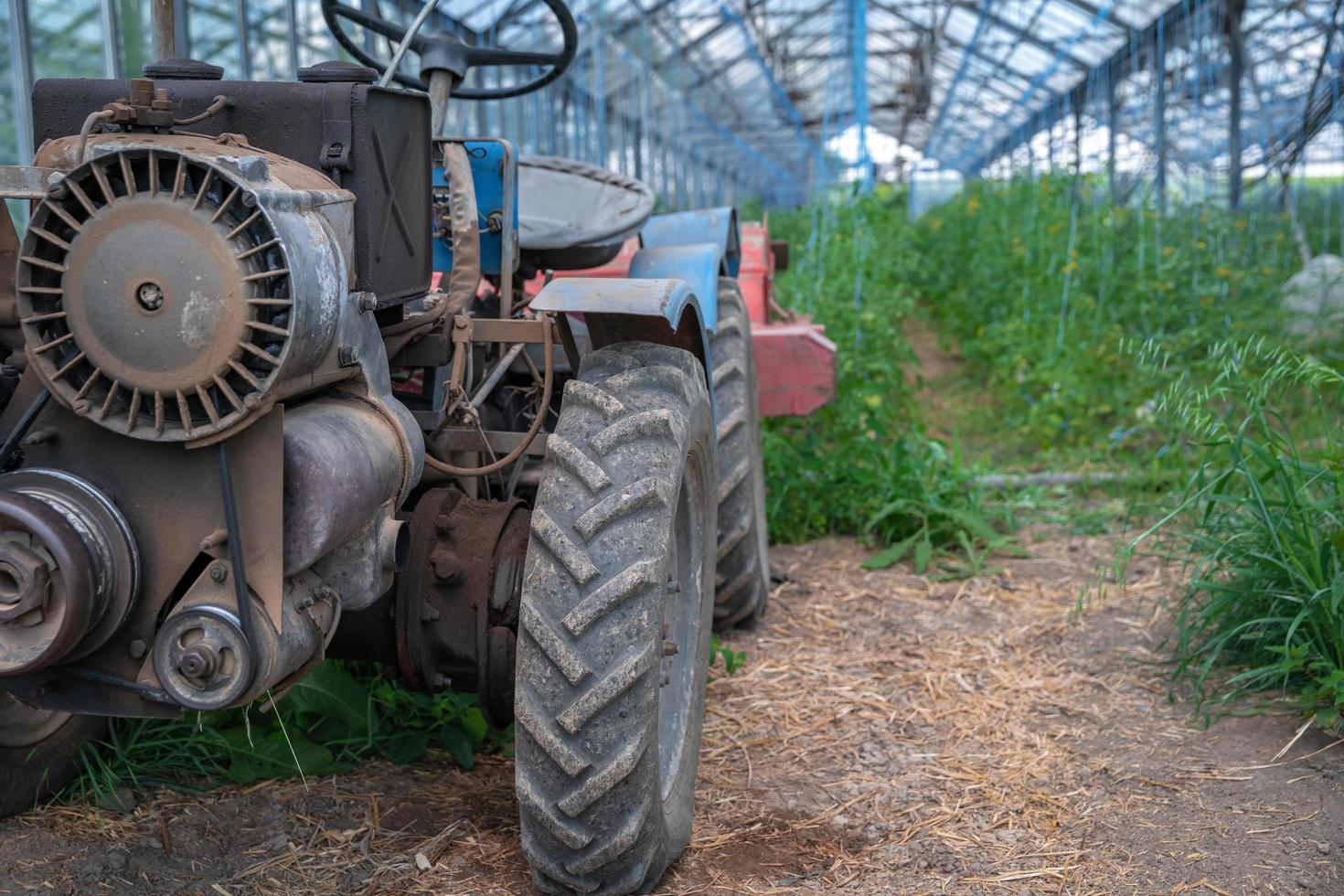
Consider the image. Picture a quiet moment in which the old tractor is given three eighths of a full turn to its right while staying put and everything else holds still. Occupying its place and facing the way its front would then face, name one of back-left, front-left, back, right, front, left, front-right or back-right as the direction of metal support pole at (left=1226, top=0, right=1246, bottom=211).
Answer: front-right

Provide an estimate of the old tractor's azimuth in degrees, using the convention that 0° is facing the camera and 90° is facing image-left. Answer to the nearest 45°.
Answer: approximately 45°

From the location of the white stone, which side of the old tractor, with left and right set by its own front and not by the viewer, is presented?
back
